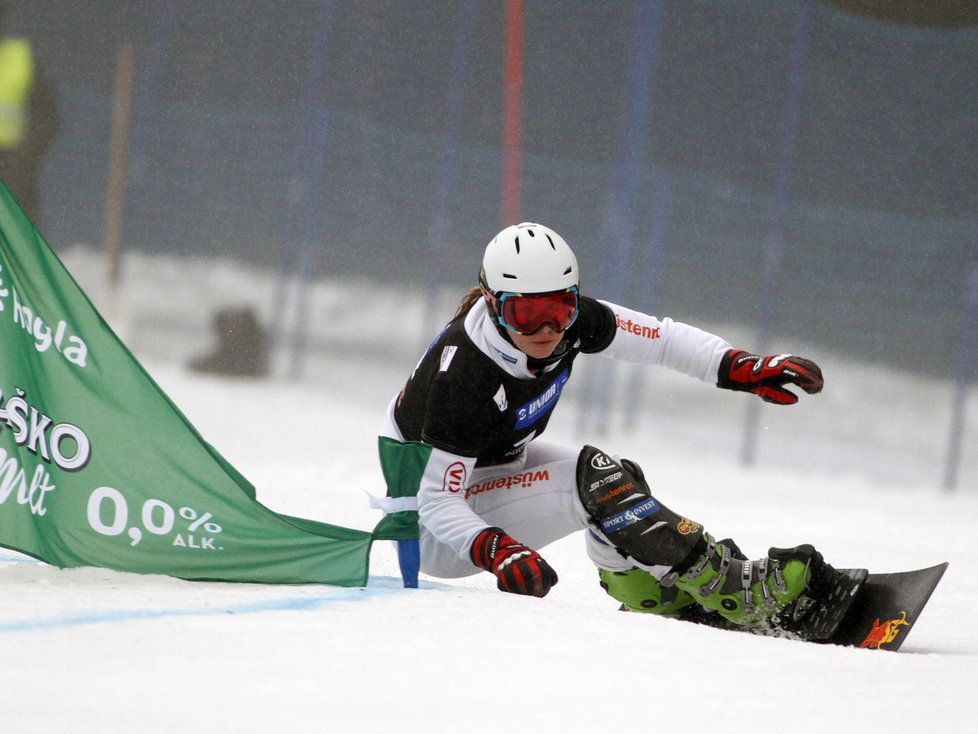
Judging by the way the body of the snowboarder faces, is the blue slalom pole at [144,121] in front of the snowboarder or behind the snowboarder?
behind
